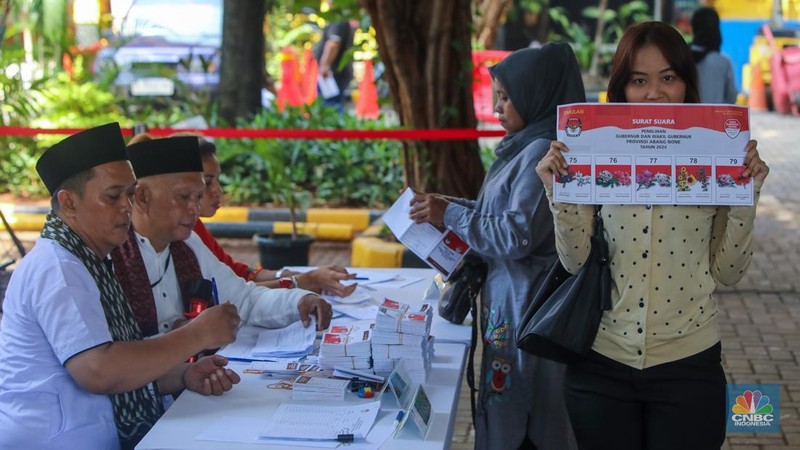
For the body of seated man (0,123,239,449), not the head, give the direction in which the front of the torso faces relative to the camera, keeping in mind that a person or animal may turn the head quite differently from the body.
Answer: to the viewer's right

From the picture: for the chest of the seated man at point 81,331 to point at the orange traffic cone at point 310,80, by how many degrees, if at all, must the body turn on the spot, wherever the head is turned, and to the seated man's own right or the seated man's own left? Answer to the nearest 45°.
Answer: approximately 90° to the seated man's own left

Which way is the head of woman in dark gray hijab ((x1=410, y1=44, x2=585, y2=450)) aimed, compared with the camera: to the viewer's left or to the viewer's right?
to the viewer's left

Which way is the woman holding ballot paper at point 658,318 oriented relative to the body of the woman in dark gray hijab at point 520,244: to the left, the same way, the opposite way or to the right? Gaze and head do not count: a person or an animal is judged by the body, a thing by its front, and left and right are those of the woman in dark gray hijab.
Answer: to the left

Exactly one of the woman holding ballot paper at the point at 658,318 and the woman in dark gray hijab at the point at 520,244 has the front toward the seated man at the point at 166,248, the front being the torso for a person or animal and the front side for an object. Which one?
the woman in dark gray hijab

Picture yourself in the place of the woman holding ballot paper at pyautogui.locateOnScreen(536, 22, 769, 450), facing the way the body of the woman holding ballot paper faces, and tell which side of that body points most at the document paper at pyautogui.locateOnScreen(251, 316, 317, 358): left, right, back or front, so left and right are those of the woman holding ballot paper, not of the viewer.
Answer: right

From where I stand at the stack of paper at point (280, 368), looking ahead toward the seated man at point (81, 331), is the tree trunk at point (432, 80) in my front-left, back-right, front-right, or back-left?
back-right

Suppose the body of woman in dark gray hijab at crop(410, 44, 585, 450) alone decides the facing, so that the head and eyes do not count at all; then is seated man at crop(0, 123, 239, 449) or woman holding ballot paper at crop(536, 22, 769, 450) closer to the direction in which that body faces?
the seated man

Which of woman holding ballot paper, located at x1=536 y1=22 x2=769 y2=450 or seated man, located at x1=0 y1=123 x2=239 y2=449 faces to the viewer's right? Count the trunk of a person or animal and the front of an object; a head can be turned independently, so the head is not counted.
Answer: the seated man

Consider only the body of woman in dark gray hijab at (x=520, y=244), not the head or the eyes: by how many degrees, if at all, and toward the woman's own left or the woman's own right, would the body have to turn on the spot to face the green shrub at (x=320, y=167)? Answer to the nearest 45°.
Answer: approximately 90° to the woman's own right

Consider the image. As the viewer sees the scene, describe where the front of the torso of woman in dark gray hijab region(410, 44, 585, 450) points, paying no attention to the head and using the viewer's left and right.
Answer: facing to the left of the viewer

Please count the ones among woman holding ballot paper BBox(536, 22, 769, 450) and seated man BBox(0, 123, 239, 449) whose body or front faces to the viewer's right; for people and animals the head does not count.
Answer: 1

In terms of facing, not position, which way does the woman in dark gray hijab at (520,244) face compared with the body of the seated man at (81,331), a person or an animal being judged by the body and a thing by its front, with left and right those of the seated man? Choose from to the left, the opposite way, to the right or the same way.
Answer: the opposite way
